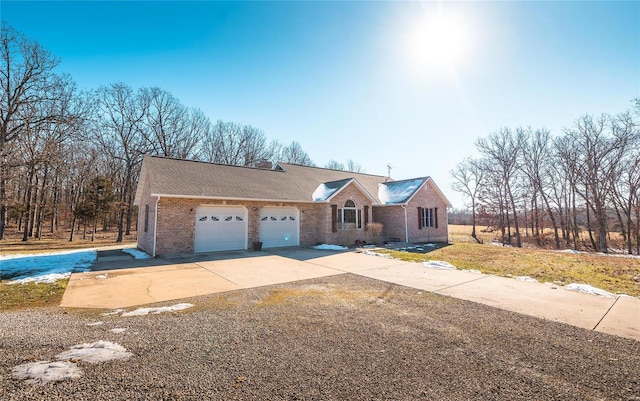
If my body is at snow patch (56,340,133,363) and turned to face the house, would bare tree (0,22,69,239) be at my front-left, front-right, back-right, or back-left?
front-left

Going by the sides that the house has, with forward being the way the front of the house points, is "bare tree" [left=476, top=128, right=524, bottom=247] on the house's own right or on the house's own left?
on the house's own left

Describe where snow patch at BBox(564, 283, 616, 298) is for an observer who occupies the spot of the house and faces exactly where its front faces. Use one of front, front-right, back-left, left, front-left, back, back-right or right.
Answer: front

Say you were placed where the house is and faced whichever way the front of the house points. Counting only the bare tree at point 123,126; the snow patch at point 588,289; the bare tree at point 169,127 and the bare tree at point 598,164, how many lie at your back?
2

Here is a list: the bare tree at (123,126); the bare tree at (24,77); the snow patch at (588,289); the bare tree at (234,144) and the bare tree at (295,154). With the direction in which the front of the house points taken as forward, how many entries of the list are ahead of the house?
1

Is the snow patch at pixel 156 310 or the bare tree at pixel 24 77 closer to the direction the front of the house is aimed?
the snow patch

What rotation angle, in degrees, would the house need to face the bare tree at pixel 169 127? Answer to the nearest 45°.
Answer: approximately 180°

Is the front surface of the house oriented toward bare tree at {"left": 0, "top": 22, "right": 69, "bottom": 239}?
no

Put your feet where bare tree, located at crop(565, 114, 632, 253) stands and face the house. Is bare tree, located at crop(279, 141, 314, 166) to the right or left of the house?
right

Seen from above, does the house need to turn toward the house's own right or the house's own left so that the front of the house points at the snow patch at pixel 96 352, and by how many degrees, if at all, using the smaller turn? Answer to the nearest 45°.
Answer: approximately 45° to the house's own right

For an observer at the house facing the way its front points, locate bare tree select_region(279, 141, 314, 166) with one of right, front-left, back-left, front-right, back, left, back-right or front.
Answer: back-left

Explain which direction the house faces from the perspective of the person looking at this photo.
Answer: facing the viewer and to the right of the viewer

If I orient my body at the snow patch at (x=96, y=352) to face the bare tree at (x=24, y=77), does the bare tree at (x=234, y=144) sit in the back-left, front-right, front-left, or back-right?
front-right

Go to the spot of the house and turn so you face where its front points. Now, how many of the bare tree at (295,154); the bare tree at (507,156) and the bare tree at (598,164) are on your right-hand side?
0

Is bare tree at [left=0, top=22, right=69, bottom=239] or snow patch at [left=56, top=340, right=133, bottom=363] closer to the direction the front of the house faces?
the snow patch

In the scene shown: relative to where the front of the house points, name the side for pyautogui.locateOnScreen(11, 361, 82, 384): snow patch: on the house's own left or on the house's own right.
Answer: on the house's own right

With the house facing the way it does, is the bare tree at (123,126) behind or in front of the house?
behind

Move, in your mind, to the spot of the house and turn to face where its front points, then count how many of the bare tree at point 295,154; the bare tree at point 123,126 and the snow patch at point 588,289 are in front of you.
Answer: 1

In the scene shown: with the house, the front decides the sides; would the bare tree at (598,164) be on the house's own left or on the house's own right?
on the house's own left

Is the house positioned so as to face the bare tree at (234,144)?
no

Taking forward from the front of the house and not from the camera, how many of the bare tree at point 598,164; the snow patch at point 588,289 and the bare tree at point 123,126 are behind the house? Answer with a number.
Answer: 1

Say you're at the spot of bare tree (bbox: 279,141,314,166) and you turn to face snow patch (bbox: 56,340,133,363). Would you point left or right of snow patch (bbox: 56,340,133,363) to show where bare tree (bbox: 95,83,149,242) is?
right

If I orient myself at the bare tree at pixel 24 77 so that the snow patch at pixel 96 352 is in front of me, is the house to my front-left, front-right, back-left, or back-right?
front-left
